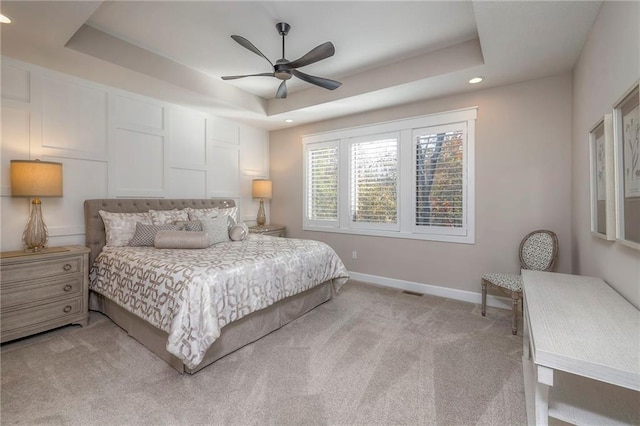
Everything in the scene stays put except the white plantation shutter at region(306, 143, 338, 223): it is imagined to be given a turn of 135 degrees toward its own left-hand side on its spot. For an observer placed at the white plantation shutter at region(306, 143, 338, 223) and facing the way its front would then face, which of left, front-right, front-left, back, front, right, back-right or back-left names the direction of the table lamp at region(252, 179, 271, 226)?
back

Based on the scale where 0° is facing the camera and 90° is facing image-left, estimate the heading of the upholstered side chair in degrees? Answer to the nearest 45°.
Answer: approximately 45°

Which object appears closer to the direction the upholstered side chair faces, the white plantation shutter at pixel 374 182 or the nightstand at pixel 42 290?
the nightstand

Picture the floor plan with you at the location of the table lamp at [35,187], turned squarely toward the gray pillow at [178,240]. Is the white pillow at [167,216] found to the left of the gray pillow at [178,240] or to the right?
left

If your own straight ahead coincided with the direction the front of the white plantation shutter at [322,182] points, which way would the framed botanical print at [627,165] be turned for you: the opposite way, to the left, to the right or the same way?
to the right

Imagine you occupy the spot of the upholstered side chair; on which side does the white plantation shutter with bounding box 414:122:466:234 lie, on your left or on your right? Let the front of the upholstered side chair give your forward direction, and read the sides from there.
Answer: on your right

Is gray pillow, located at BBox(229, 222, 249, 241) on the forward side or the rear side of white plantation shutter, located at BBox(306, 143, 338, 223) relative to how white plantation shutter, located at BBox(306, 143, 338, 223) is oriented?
on the forward side

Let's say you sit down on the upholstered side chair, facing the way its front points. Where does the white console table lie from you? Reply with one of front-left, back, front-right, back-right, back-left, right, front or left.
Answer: front-left

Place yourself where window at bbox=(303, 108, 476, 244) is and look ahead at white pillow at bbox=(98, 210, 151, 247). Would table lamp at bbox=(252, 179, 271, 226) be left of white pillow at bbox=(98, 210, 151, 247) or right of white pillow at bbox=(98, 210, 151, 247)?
right

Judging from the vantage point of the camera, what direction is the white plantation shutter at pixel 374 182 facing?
facing the viewer and to the left of the viewer

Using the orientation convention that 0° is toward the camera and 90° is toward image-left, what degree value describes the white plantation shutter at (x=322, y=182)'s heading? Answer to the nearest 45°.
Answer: approximately 45°

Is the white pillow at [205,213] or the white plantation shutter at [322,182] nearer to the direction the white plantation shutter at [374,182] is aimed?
the white pillow

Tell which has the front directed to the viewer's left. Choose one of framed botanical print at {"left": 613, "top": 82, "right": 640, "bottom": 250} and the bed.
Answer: the framed botanical print

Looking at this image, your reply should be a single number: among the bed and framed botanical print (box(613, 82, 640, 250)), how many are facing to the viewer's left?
1

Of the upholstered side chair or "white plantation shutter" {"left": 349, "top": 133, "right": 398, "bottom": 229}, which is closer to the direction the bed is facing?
the upholstered side chair

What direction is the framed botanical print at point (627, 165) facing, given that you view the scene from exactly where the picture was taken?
facing to the left of the viewer

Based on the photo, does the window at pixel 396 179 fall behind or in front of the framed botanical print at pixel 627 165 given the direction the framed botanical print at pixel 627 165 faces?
in front
